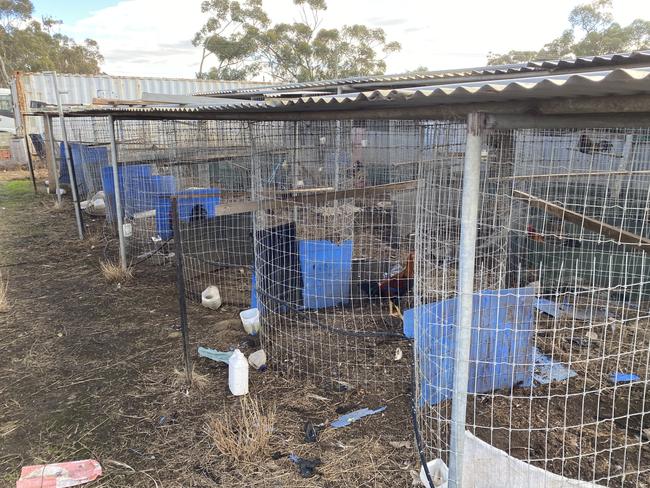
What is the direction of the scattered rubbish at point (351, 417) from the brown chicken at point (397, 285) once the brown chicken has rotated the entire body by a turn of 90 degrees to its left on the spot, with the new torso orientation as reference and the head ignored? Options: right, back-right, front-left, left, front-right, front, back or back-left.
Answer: back

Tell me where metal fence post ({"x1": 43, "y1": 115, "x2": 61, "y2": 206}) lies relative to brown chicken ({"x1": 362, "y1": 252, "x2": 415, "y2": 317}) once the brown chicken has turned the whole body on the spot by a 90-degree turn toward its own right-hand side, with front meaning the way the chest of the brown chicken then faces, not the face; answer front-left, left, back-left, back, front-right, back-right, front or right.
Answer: back-right

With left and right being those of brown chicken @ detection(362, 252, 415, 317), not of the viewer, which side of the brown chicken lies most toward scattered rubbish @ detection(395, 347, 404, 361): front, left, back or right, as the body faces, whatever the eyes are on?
right

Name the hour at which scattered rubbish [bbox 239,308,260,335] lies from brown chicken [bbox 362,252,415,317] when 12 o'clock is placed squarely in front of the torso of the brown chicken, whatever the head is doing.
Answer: The scattered rubbish is roughly at 5 o'clock from the brown chicken.

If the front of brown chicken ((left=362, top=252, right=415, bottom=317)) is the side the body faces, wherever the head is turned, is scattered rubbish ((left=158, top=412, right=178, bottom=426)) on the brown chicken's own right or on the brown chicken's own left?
on the brown chicken's own right

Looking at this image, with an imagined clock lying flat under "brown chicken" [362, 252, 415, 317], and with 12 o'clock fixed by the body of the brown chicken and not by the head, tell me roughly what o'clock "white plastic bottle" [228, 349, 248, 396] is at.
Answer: The white plastic bottle is roughly at 4 o'clock from the brown chicken.

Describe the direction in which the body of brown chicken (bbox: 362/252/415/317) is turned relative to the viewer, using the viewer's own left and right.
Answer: facing to the right of the viewer

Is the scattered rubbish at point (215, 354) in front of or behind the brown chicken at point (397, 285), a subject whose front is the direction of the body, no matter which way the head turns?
behind

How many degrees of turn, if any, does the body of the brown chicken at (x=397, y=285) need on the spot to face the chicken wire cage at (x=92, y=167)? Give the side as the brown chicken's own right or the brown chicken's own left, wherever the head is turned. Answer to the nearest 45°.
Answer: approximately 135° to the brown chicken's own left

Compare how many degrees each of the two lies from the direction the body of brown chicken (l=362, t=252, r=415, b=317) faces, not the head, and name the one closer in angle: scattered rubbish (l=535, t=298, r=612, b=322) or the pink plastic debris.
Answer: the scattered rubbish

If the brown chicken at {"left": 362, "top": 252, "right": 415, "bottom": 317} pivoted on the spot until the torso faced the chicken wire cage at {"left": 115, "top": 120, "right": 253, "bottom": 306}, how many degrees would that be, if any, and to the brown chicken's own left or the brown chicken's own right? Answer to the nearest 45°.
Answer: approximately 135° to the brown chicken's own left

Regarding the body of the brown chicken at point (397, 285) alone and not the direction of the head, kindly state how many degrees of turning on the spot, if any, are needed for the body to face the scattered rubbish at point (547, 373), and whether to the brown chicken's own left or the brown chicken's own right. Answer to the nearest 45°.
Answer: approximately 45° to the brown chicken's own right

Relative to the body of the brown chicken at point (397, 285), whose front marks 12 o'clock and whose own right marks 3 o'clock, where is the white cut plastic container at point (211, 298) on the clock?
The white cut plastic container is roughly at 6 o'clock from the brown chicken.

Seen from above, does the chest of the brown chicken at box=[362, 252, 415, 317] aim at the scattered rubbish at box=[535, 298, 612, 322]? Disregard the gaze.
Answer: yes

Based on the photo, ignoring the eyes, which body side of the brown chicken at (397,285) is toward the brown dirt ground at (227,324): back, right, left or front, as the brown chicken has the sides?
back
